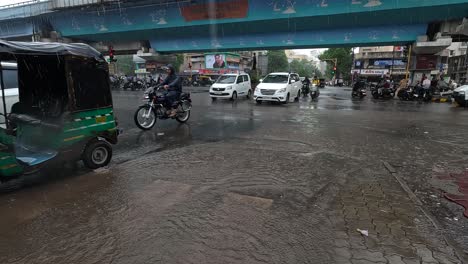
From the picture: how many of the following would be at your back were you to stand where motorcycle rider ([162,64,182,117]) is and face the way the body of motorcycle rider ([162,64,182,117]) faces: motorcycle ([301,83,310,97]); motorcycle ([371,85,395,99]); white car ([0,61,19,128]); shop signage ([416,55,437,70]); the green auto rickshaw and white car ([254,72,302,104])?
4

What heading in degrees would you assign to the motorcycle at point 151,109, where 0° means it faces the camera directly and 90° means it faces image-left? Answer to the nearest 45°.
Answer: approximately 45°

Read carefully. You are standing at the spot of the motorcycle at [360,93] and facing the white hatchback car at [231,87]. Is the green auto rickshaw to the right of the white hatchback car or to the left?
left

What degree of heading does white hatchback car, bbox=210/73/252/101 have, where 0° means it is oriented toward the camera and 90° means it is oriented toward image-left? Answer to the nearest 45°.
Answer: approximately 45°

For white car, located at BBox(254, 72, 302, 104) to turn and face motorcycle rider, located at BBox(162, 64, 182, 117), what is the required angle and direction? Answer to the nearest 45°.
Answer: approximately 45° to its left

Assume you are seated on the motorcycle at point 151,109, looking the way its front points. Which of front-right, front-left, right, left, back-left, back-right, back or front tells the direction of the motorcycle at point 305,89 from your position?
back
